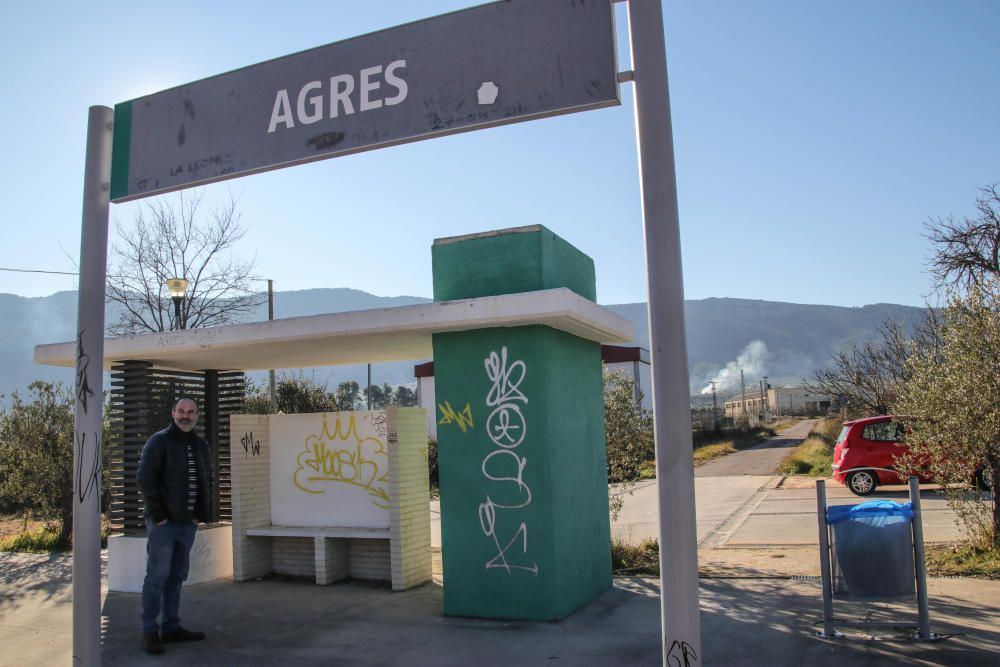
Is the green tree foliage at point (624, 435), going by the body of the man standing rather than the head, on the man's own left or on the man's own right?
on the man's own left

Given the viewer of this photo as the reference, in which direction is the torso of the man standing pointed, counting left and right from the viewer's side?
facing the viewer and to the right of the viewer

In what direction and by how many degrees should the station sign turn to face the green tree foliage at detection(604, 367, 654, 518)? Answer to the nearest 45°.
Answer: approximately 180°

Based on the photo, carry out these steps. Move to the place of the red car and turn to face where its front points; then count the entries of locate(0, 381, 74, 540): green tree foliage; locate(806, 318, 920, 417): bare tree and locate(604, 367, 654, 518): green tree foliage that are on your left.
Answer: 1

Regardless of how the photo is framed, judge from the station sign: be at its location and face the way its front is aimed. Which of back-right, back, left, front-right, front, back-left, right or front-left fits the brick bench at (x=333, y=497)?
back-right

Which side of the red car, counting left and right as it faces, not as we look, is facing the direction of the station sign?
right

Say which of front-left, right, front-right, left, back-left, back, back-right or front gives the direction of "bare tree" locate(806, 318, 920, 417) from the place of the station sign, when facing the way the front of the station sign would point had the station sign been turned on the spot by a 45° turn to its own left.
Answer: back-left

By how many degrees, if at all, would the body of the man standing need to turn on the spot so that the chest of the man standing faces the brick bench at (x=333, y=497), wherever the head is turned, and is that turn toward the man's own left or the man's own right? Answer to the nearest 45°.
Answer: approximately 90° to the man's own left

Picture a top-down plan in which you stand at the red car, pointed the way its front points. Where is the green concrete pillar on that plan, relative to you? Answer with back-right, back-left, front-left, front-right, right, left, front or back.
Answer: right

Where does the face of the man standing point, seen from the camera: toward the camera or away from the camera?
toward the camera

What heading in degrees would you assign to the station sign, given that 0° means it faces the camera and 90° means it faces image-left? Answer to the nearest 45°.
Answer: approximately 45°
